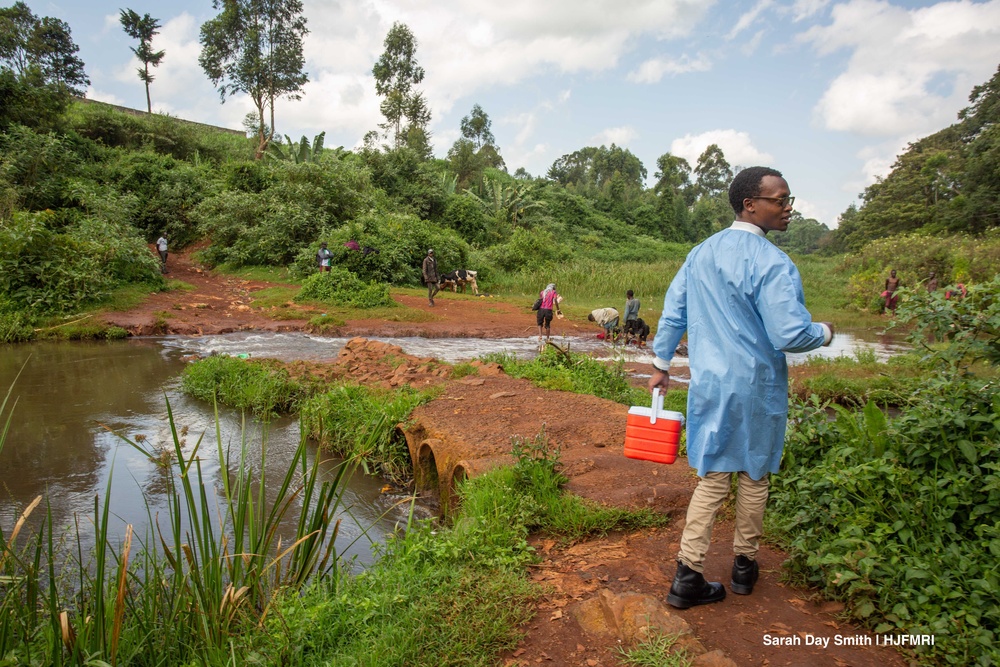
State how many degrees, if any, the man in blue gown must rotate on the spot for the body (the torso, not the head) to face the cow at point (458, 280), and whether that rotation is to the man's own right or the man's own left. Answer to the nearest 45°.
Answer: approximately 90° to the man's own left

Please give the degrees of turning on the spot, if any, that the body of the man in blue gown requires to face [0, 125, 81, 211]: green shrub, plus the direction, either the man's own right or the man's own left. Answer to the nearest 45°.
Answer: approximately 90° to the man's own left

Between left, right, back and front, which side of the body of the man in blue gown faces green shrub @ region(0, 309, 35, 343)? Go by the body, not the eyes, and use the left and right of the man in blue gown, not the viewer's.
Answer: left

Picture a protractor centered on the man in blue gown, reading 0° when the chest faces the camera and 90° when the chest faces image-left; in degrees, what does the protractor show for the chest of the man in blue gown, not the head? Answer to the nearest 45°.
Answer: approximately 225°

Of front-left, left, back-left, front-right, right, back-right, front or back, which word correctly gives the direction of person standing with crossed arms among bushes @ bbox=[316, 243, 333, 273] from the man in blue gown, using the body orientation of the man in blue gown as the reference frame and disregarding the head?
left

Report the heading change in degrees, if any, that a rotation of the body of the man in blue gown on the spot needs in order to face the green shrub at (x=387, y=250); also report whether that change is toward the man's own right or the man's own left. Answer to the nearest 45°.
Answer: approximately 90° to the man's own left

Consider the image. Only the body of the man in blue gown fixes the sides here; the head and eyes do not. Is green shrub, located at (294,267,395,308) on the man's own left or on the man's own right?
on the man's own left

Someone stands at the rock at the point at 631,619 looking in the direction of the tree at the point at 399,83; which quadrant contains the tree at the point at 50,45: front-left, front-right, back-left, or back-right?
front-left

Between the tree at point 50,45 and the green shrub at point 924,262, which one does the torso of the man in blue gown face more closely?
the green shrub

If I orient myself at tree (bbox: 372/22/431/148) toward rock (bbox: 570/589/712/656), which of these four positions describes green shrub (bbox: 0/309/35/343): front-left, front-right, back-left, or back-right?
front-right

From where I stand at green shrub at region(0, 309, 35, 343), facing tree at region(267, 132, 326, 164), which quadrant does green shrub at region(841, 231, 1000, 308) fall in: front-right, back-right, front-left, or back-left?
front-right

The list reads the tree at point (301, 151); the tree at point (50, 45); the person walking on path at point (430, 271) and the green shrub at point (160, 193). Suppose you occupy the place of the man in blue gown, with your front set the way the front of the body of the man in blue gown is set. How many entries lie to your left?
4
